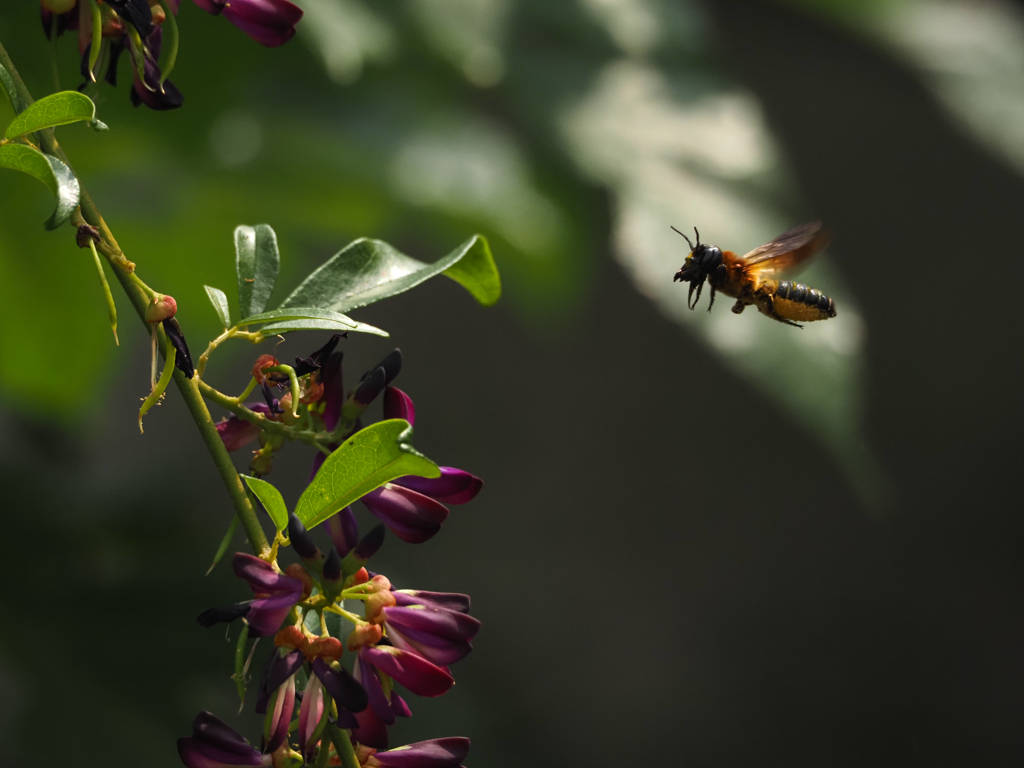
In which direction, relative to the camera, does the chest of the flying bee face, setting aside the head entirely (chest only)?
to the viewer's left
